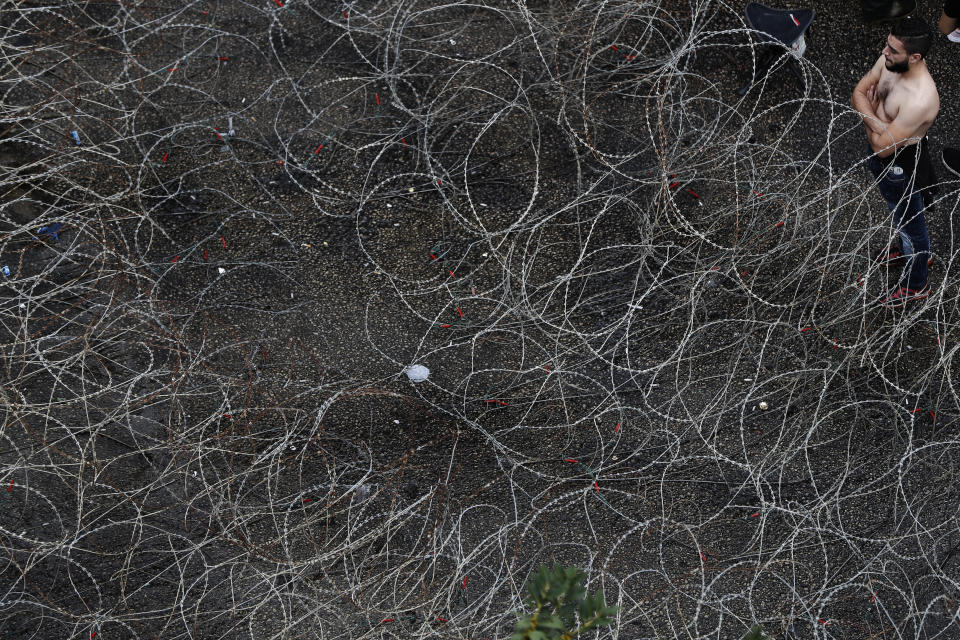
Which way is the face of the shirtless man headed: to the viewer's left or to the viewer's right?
to the viewer's left

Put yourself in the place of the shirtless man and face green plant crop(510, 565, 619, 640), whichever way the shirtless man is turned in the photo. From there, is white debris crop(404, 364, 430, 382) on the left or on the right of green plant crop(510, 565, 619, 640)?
right

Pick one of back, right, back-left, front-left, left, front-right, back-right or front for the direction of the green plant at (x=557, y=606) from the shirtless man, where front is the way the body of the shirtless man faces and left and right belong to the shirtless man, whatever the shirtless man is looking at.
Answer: front-left

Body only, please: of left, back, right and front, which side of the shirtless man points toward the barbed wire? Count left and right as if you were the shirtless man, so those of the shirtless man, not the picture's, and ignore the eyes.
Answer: front

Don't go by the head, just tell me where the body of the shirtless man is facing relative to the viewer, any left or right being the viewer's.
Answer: facing the viewer and to the left of the viewer

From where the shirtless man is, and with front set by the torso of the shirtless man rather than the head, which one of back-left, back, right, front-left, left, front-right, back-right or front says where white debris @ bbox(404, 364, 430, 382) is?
front
